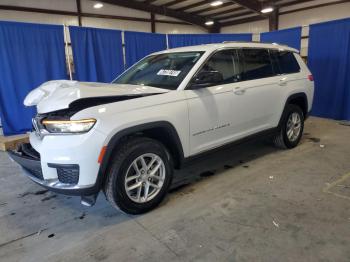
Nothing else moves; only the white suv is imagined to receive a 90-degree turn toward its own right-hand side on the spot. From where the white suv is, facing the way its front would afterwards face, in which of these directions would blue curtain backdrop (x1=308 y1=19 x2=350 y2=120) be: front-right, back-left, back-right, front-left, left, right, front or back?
right

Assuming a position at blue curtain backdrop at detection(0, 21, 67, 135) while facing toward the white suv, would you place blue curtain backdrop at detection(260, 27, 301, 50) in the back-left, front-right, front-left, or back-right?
front-left

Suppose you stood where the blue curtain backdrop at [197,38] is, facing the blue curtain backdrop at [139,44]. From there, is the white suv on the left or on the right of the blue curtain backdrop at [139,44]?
left

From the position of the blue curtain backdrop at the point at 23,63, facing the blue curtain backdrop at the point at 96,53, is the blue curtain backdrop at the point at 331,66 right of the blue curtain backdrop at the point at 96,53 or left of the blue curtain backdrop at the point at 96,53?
right

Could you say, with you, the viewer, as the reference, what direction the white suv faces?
facing the viewer and to the left of the viewer

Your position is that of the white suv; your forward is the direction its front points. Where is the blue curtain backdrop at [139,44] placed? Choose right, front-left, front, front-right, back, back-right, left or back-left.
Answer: back-right

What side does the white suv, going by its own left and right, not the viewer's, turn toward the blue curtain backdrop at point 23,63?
right

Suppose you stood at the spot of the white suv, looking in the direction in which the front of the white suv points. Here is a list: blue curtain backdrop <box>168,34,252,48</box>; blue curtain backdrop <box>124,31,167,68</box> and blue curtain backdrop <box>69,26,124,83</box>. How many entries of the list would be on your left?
0

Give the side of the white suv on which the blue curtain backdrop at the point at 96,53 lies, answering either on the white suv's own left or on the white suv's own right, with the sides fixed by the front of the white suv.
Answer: on the white suv's own right

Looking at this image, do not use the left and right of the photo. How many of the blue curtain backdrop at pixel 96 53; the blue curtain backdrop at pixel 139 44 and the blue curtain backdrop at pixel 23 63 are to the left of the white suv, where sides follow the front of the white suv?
0
